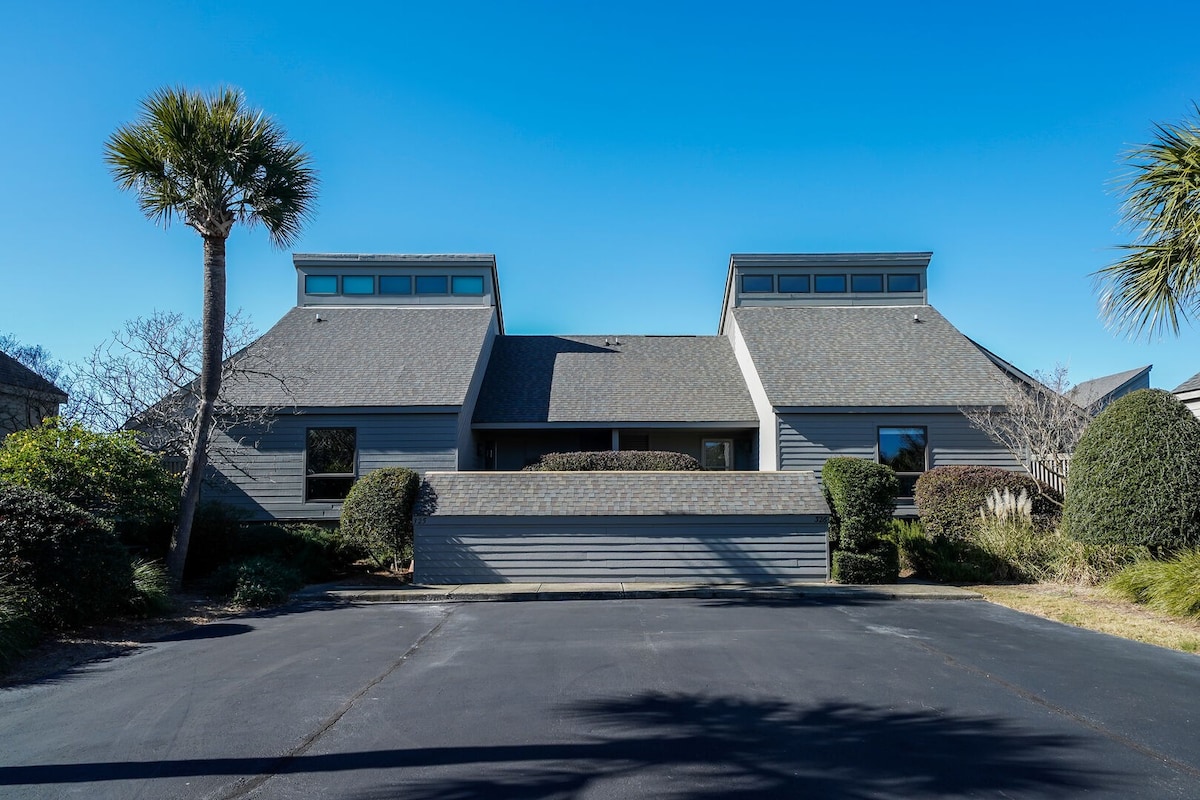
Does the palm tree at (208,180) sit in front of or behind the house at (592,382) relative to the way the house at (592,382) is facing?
in front

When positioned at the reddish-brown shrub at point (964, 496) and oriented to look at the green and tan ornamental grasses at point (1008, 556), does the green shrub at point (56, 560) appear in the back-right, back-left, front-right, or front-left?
front-right

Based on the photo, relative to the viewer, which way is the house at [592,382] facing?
toward the camera

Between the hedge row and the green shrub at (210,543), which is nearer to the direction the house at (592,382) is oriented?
the hedge row

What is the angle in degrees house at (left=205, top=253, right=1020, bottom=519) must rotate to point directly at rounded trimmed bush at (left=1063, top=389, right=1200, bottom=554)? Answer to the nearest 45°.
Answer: approximately 45° to its left

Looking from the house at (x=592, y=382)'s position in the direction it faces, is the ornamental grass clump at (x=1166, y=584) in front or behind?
in front

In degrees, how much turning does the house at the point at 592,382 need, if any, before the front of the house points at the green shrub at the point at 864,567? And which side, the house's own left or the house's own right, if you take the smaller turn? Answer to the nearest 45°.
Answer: approximately 45° to the house's own left

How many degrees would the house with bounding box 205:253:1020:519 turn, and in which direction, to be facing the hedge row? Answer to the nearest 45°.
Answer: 0° — it already faces it

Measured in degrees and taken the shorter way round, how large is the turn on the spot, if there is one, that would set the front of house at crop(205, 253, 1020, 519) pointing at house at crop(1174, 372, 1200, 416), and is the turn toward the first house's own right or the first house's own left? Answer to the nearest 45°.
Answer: approximately 90° to the first house's own left

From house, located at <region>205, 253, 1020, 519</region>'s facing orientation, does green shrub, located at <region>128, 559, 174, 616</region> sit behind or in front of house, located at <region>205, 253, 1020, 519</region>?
in front
